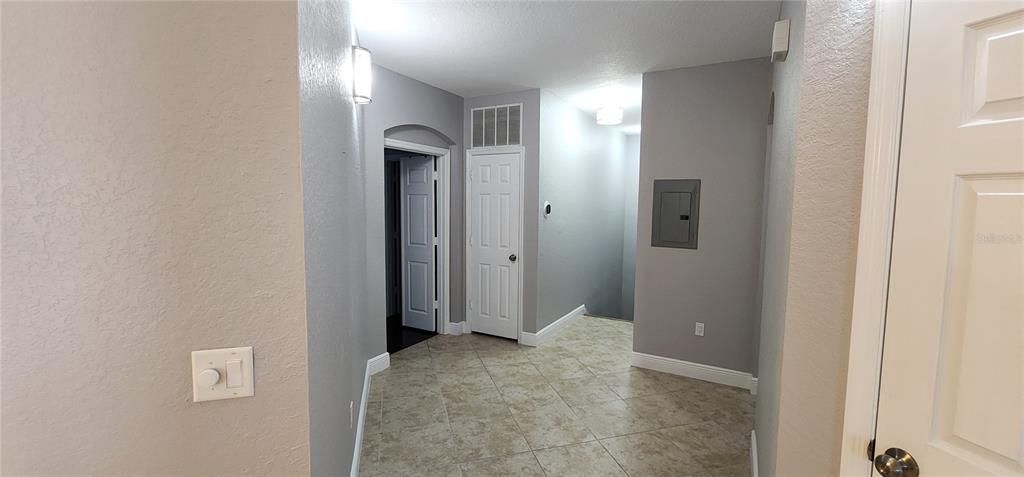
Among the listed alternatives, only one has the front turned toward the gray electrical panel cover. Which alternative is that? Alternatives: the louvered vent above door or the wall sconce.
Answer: the wall sconce

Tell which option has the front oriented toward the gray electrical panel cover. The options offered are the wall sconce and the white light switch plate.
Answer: the wall sconce

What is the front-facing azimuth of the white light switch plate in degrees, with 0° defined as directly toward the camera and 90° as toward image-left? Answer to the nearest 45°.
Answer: approximately 0°

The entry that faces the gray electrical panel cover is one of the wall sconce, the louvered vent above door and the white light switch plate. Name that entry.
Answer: the wall sconce

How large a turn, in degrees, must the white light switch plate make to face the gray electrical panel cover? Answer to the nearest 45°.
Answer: approximately 90° to its left

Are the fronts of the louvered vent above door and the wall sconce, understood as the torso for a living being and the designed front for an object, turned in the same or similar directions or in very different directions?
very different directions

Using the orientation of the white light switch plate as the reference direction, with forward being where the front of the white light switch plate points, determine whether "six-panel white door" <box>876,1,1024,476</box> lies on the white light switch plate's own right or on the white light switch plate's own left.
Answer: on the white light switch plate's own left

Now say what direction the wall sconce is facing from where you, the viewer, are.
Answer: facing to the right of the viewer
